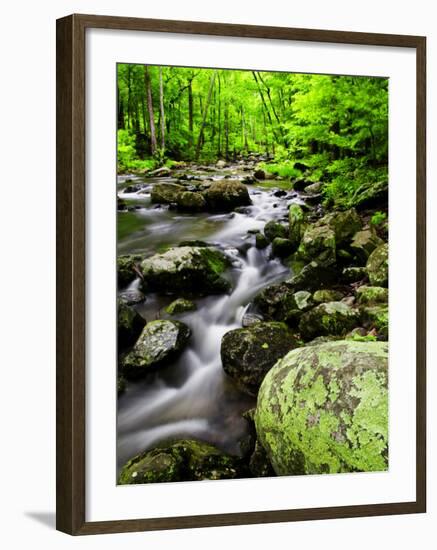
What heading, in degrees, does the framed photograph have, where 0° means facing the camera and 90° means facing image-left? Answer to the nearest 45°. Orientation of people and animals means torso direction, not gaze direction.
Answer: approximately 315°
